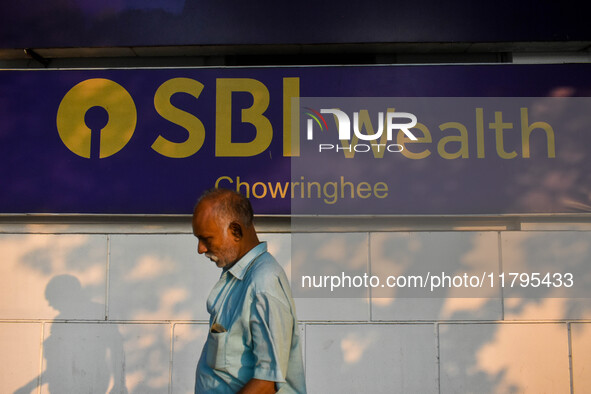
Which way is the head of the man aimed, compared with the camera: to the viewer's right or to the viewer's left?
to the viewer's left

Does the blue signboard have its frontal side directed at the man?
yes

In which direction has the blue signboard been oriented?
toward the camera
